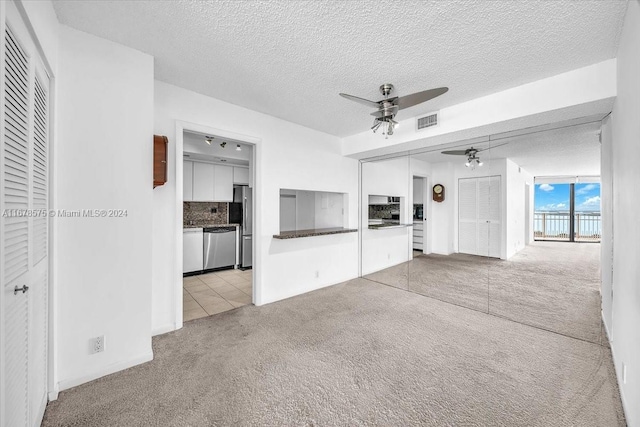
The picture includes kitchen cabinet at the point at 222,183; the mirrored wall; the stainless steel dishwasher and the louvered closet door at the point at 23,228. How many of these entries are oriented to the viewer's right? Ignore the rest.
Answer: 1

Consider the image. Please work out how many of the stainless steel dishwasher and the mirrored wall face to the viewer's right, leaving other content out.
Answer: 0

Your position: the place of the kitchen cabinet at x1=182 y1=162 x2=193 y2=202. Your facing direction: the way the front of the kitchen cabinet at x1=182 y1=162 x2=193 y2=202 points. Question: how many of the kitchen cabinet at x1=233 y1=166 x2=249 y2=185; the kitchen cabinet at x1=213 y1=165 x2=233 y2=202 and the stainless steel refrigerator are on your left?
3

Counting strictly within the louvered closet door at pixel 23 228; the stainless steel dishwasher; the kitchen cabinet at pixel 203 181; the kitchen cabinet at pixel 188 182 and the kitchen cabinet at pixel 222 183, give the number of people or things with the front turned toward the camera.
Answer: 4

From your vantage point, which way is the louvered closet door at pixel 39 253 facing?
to the viewer's right

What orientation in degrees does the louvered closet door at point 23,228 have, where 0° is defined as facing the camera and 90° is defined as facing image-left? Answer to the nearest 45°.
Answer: approximately 270°

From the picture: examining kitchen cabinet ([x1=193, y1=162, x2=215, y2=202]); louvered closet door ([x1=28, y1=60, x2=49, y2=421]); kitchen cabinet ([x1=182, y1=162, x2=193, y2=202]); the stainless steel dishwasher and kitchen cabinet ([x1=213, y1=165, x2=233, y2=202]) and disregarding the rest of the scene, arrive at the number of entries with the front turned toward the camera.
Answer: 4

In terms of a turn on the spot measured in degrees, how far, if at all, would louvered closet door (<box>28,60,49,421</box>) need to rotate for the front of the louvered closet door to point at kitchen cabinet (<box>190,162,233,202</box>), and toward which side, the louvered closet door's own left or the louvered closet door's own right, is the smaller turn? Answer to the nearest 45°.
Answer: approximately 45° to the louvered closet door's own left

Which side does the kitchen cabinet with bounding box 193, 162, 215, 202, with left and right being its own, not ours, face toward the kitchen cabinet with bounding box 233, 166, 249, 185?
left
